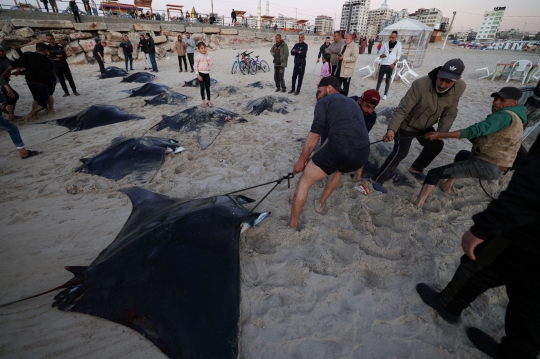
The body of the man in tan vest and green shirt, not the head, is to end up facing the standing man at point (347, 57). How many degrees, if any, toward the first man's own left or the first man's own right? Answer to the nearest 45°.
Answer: approximately 45° to the first man's own right

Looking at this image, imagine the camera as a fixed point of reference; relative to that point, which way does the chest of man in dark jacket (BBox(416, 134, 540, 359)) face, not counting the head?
to the viewer's left

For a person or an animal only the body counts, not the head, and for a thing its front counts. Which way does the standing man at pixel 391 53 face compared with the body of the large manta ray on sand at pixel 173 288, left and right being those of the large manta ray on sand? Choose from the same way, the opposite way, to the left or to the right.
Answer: the opposite way

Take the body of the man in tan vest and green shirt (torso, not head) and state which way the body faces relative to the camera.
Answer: to the viewer's left

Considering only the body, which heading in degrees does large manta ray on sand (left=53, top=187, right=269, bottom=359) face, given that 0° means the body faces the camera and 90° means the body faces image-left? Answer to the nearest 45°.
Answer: approximately 225°

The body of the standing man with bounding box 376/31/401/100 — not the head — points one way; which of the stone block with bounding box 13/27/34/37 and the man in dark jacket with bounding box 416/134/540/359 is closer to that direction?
the man in dark jacket
